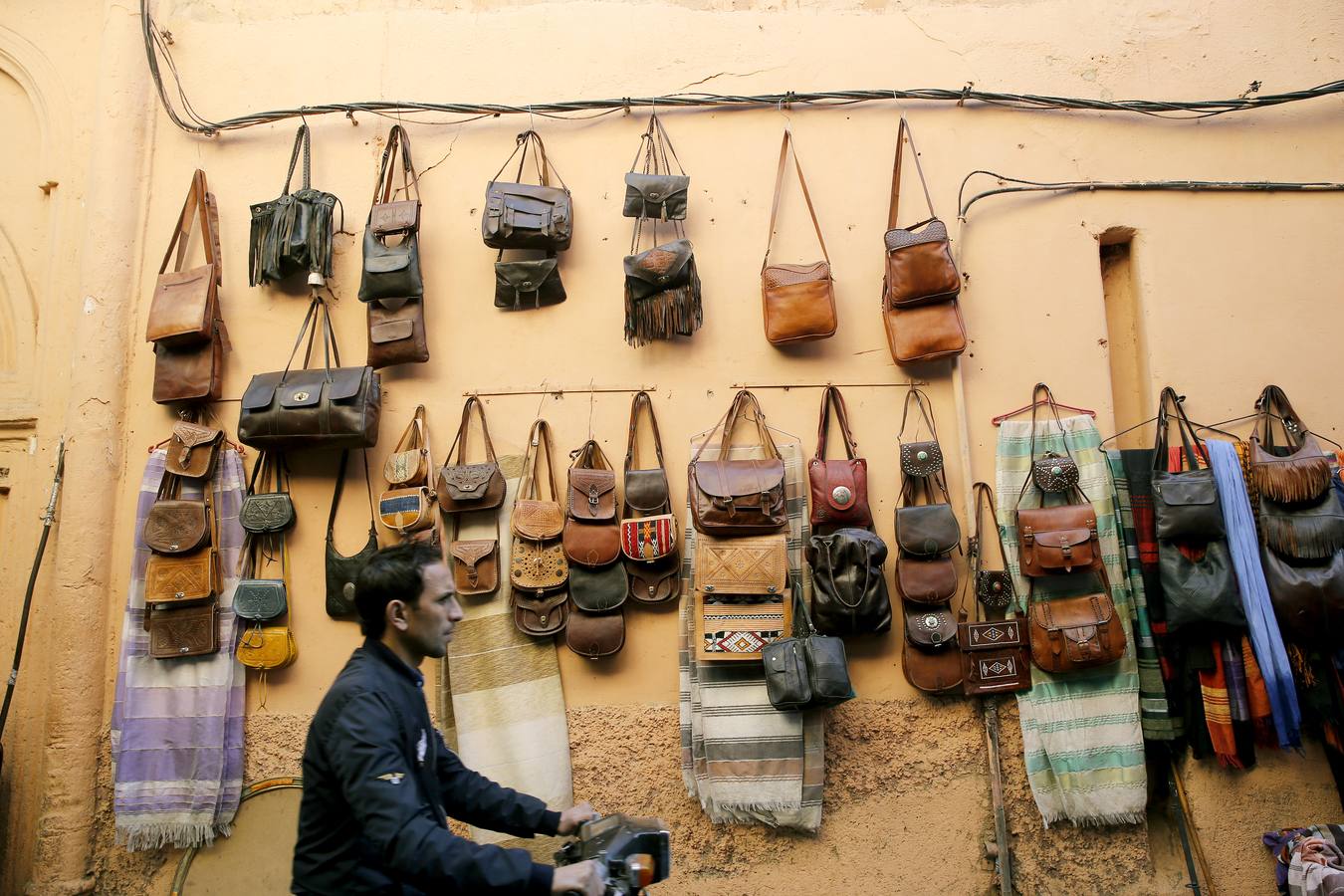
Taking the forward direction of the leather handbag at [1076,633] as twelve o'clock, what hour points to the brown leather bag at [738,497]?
The brown leather bag is roughly at 2 o'clock from the leather handbag.

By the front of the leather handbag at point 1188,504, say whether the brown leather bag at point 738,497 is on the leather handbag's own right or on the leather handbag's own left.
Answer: on the leather handbag's own right

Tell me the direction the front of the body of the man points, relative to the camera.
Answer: to the viewer's right

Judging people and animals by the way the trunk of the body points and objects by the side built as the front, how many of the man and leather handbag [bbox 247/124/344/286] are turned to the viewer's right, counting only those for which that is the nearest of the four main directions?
1

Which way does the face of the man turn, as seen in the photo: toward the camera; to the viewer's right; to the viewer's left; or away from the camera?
to the viewer's right
